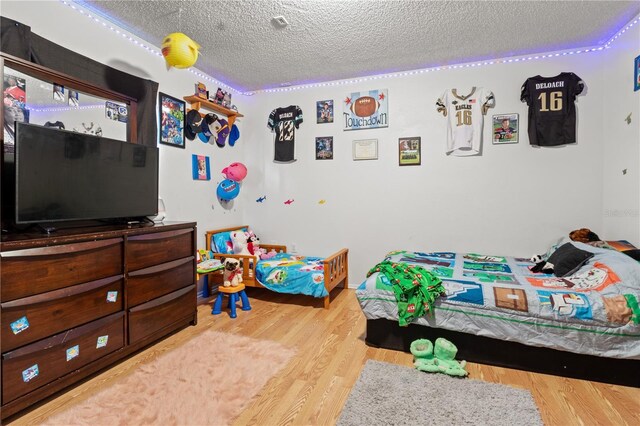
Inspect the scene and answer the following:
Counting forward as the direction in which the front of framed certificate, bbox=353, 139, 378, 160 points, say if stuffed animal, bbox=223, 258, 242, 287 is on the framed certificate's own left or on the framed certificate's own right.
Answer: on the framed certificate's own right

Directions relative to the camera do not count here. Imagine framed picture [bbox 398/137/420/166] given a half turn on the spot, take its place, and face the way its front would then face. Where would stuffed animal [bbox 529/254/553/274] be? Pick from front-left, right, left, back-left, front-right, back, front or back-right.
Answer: back-right

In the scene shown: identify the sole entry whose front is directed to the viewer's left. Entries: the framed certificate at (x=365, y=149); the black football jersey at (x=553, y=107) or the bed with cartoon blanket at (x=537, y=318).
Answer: the bed with cartoon blanket

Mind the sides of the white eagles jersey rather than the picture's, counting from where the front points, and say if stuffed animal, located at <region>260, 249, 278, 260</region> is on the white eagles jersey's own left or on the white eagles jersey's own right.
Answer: on the white eagles jersey's own right

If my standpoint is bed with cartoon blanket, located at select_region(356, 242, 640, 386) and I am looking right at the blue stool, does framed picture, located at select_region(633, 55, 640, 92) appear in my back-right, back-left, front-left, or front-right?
back-right

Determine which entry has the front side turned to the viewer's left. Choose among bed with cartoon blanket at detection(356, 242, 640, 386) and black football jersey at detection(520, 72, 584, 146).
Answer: the bed with cartoon blanket

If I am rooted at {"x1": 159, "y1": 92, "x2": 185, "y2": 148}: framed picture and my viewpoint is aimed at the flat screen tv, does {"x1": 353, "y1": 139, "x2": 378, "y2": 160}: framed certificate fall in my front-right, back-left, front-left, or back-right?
back-left

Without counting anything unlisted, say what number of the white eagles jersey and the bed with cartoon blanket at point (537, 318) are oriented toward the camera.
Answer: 1

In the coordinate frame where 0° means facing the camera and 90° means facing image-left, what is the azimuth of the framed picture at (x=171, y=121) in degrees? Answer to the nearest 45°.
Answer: approximately 315°

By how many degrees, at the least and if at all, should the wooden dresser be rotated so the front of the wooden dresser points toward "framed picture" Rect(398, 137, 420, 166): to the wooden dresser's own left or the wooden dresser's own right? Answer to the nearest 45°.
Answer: approximately 45° to the wooden dresser's own left

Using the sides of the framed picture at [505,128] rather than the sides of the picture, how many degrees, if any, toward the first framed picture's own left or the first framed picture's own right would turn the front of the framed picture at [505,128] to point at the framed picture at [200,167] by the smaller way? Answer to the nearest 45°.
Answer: approximately 45° to the first framed picture's own right
